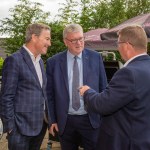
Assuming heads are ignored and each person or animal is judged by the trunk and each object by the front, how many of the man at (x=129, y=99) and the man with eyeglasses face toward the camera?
1

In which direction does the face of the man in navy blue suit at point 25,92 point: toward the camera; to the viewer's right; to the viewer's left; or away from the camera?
to the viewer's right

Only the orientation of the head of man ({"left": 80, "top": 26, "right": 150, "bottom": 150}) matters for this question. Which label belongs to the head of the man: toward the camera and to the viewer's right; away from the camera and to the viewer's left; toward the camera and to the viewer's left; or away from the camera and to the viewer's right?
away from the camera and to the viewer's left

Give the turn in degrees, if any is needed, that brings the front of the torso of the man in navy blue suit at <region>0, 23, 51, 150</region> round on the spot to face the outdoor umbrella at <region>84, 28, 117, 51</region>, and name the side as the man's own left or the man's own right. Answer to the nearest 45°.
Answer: approximately 90° to the man's own left

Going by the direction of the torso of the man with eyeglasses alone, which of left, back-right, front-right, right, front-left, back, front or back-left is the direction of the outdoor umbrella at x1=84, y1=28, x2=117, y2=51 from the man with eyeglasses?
back

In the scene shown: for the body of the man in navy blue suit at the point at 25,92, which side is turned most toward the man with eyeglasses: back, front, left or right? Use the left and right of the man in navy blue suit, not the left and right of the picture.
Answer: left

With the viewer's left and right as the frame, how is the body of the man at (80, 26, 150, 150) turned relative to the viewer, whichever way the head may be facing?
facing away from the viewer and to the left of the viewer

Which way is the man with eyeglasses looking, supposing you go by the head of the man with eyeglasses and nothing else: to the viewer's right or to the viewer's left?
to the viewer's right

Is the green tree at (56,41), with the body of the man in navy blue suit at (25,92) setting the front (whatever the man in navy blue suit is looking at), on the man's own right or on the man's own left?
on the man's own left

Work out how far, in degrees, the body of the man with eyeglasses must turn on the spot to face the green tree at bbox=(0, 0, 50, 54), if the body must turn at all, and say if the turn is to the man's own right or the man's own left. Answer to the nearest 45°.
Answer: approximately 180°

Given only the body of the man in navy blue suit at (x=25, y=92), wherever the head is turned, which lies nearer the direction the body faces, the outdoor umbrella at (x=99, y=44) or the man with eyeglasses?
the man with eyeglasses

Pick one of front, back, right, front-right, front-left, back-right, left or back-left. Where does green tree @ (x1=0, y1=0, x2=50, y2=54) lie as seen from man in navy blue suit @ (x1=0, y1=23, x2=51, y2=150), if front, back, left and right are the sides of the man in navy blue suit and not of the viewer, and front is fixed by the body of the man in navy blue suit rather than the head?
back-left

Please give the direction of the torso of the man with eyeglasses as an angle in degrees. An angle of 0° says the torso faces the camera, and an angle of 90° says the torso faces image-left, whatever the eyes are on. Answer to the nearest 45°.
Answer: approximately 0°

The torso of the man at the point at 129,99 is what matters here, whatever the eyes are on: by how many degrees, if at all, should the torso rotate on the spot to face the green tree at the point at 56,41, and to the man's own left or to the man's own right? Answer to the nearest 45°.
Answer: approximately 45° to the man's own right
